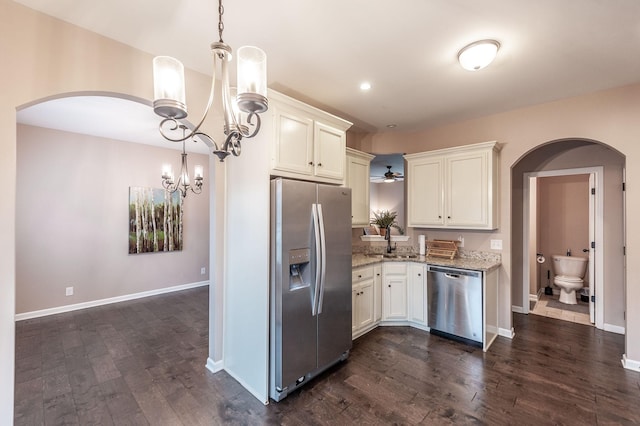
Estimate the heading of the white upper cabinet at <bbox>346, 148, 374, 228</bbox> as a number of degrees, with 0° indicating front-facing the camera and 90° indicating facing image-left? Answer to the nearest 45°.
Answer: approximately 315°

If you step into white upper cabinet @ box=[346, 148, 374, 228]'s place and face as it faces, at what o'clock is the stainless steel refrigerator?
The stainless steel refrigerator is roughly at 2 o'clock from the white upper cabinet.

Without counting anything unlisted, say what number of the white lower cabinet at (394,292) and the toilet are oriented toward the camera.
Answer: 2

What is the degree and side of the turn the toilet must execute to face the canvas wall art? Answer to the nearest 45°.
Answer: approximately 45° to its right

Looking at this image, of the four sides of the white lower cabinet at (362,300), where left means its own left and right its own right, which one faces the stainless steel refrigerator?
right

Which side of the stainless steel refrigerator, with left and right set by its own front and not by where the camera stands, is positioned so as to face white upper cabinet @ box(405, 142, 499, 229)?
left

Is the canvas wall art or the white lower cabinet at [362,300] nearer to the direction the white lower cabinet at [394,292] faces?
the white lower cabinet

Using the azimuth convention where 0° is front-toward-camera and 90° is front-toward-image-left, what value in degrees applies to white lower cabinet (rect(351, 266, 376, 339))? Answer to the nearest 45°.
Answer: approximately 315°

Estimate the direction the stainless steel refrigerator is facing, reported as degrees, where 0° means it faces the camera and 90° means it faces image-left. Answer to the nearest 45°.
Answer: approximately 315°

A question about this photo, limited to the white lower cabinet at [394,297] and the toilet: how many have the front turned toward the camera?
2
